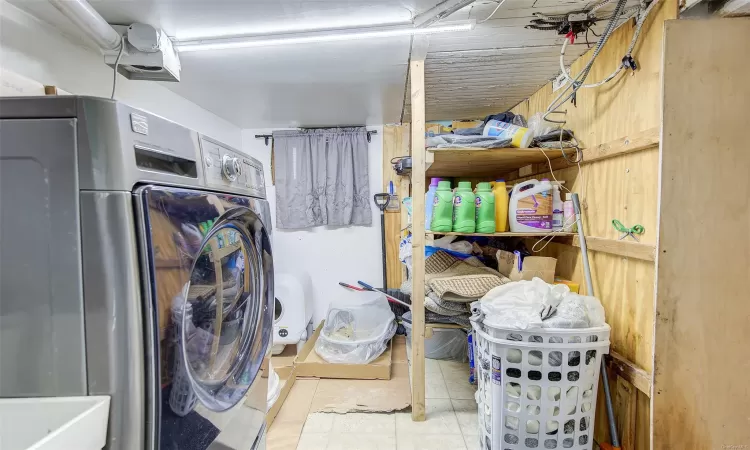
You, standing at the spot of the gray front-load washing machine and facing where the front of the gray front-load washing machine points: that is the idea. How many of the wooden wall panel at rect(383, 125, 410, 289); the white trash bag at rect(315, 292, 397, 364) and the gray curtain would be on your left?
3

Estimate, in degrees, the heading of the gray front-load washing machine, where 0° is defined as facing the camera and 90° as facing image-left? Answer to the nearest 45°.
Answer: approximately 315°

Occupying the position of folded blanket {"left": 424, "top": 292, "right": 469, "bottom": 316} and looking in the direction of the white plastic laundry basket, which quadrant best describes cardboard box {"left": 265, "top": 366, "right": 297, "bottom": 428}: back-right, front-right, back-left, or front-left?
front-right

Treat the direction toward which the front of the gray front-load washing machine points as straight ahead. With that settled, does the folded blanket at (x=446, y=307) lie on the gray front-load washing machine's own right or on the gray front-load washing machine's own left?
on the gray front-load washing machine's own left

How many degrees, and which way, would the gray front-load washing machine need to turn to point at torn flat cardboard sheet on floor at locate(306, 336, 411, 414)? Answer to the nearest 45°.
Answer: approximately 90° to its left

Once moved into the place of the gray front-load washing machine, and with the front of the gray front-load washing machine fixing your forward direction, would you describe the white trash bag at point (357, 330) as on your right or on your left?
on your left

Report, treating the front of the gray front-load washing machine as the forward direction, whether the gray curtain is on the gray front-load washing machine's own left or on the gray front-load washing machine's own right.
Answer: on the gray front-load washing machine's own left

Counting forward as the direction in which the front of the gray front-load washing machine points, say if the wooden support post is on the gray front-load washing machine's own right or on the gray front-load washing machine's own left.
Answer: on the gray front-load washing machine's own left

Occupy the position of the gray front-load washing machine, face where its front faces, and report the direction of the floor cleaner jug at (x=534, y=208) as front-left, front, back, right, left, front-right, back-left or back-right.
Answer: front-left
